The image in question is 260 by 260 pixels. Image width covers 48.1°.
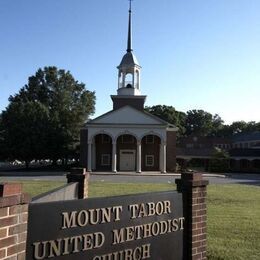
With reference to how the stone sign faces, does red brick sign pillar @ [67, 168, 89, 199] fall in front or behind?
behind
